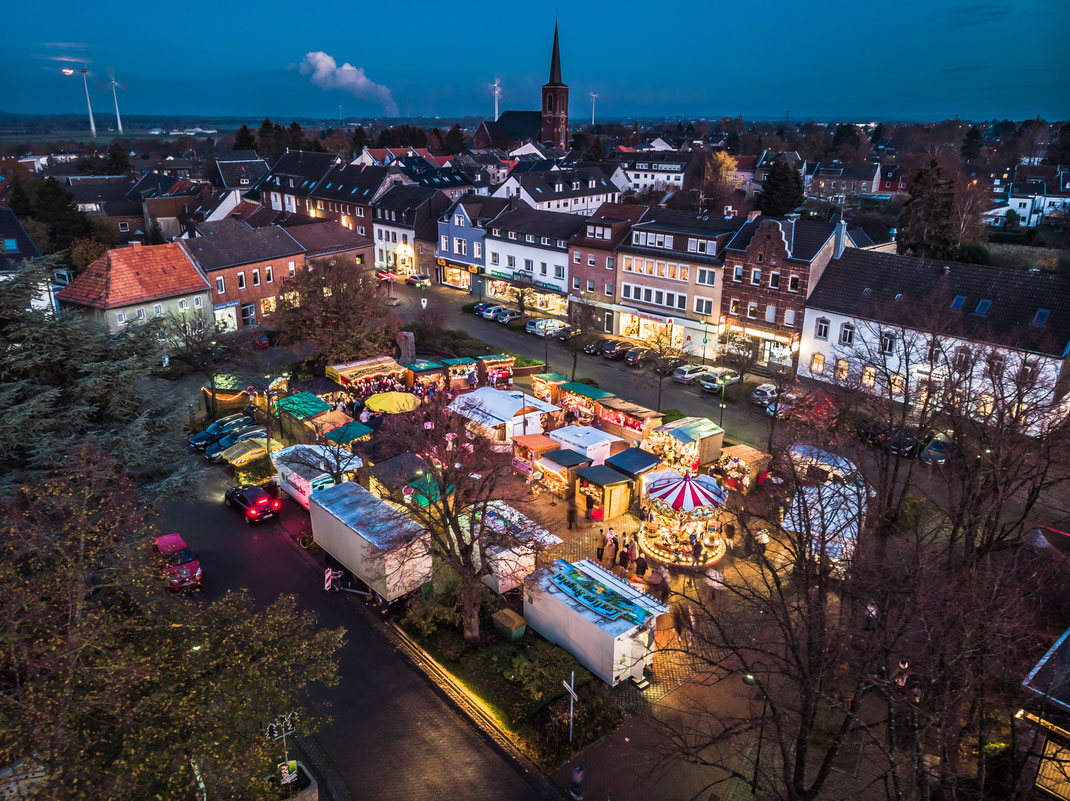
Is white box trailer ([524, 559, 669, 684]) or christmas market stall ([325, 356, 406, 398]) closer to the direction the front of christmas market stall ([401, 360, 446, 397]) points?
the white box trailer

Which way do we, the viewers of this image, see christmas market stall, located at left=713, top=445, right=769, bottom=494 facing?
facing the viewer and to the left of the viewer

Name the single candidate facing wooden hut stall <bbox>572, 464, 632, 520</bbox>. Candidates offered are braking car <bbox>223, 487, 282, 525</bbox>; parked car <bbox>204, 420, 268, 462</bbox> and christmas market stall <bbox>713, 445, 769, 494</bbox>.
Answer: the christmas market stall

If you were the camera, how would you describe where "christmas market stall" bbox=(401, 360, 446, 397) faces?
facing the viewer and to the right of the viewer

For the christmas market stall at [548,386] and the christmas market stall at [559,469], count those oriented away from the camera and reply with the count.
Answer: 0

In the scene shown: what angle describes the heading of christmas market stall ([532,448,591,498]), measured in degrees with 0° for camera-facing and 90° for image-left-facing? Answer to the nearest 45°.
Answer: approximately 45°

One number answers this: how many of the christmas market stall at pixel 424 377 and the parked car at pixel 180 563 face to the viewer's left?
0

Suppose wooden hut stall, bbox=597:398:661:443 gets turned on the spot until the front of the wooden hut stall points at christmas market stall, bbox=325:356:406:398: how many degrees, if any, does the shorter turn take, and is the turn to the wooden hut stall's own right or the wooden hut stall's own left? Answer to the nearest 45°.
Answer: approximately 45° to the wooden hut stall's own right

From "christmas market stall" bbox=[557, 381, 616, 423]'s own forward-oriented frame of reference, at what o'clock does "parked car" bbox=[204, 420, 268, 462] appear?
The parked car is roughly at 1 o'clock from the christmas market stall.

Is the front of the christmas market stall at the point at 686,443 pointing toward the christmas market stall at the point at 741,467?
no
